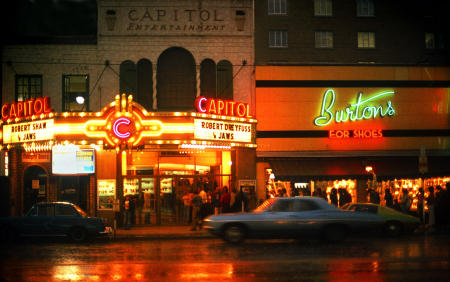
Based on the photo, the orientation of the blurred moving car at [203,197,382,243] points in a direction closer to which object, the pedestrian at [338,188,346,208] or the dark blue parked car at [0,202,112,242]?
the dark blue parked car

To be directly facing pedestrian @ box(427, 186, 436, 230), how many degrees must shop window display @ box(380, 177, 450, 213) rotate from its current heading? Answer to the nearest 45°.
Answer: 0° — it already faces them

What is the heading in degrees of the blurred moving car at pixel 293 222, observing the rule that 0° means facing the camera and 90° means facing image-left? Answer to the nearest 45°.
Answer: approximately 90°

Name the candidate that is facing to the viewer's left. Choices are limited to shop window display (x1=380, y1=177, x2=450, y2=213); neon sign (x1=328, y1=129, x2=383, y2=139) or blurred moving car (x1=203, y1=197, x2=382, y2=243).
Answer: the blurred moving car

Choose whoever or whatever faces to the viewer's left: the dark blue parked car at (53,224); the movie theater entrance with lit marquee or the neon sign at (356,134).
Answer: the dark blue parked car

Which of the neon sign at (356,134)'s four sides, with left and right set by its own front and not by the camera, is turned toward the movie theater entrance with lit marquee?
right

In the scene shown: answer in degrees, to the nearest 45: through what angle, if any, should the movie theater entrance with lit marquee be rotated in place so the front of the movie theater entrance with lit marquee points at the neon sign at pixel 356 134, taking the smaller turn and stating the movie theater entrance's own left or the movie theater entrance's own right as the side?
approximately 90° to the movie theater entrance's own left

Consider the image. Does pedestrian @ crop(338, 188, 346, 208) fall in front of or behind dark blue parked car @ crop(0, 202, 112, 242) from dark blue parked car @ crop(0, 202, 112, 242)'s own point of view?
behind

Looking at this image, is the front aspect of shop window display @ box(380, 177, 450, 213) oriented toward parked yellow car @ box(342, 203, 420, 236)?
yes

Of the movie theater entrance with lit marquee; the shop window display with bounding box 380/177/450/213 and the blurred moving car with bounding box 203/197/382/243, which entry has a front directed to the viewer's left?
the blurred moving car

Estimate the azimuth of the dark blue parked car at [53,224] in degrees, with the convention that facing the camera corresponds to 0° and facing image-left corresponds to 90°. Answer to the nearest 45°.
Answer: approximately 90°

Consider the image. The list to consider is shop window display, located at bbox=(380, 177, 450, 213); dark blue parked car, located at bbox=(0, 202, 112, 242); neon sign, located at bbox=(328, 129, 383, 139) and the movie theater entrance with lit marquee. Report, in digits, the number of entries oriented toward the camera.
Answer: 3
